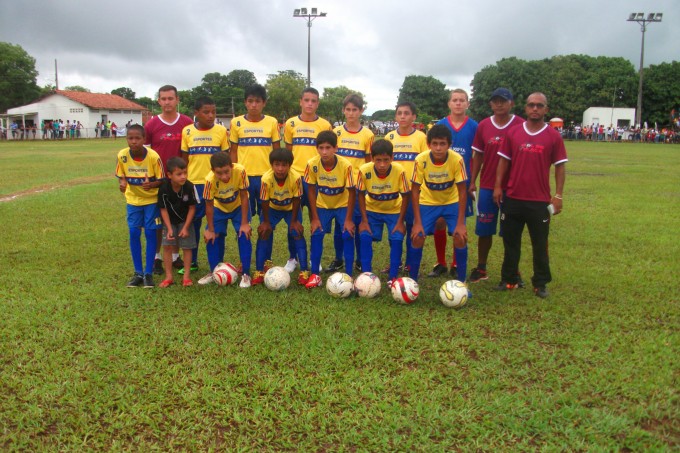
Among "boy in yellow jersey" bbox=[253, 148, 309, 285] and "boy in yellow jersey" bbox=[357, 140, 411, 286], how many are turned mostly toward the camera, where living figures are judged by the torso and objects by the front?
2

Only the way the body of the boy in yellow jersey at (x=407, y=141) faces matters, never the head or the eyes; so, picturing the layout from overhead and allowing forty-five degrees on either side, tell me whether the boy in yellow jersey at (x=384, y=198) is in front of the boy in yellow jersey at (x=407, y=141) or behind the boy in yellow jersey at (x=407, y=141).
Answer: in front

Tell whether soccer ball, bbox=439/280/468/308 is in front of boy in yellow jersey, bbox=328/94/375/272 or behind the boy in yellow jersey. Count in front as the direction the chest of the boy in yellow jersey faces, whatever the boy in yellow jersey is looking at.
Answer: in front

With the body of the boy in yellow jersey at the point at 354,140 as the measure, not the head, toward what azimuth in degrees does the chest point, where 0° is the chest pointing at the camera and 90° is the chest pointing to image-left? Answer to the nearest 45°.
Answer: approximately 0°

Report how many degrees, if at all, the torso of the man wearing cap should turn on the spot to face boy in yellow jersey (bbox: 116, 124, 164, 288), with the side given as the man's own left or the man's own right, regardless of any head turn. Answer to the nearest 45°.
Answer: approximately 90° to the man's own right

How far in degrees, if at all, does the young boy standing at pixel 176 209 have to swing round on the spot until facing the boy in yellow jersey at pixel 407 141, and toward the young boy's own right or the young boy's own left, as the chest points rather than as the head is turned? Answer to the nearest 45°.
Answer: approximately 90° to the young boy's own left
